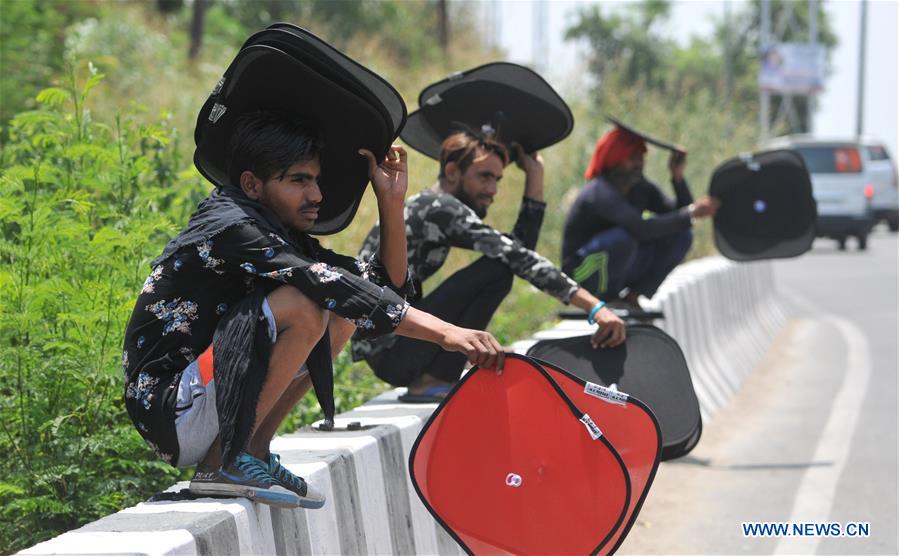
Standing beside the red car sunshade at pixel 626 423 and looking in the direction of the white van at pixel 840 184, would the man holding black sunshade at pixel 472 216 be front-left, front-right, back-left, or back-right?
front-left

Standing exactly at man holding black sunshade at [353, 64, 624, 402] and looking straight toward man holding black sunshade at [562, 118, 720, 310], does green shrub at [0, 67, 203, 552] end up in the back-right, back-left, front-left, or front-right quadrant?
back-left

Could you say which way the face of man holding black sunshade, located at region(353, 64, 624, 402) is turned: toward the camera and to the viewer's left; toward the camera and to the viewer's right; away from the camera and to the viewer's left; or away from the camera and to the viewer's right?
toward the camera and to the viewer's right

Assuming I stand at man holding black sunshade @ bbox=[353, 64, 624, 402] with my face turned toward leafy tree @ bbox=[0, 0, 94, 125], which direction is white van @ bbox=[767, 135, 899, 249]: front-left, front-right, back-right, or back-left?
front-right

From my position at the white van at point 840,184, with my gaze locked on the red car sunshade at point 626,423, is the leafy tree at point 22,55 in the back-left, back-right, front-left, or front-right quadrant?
front-right

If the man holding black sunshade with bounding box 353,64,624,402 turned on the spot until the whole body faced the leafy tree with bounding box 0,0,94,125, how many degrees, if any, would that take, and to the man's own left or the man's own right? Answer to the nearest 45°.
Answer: approximately 135° to the man's own left

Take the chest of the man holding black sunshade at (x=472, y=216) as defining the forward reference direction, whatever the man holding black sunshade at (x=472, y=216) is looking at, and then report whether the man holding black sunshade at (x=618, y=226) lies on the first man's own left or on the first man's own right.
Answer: on the first man's own left

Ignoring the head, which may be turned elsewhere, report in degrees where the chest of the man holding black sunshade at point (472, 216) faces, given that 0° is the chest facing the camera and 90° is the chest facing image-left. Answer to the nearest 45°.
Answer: approximately 270°

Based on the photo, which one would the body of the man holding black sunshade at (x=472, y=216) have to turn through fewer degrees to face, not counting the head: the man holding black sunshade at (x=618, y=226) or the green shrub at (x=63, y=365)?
the man holding black sunshade
